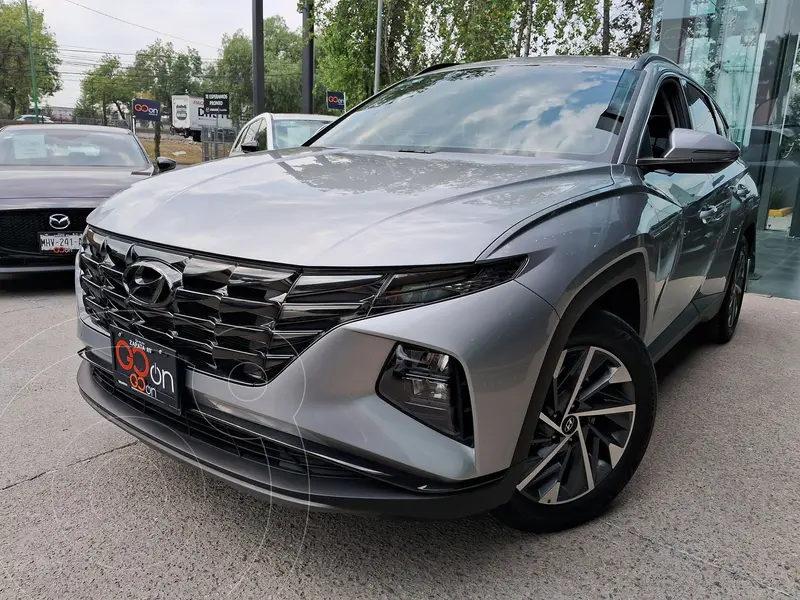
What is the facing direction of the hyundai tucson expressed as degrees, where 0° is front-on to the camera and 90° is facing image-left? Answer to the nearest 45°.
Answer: approximately 45°

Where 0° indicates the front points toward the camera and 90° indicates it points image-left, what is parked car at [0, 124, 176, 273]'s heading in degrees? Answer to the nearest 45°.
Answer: approximately 0°

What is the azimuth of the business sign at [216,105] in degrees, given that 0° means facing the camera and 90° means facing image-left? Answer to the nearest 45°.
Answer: approximately 0°

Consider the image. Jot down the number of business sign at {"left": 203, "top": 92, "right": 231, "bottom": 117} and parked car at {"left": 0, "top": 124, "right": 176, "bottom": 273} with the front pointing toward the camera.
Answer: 2

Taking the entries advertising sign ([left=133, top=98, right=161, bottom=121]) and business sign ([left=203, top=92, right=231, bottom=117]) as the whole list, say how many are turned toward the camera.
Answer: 2

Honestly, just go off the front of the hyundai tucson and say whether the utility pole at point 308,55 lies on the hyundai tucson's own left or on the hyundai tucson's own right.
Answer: on the hyundai tucson's own right

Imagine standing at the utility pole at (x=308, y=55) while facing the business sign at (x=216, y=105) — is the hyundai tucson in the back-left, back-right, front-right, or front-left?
back-left

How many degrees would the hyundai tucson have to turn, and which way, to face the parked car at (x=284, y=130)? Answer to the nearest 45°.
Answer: approximately 135° to its right
